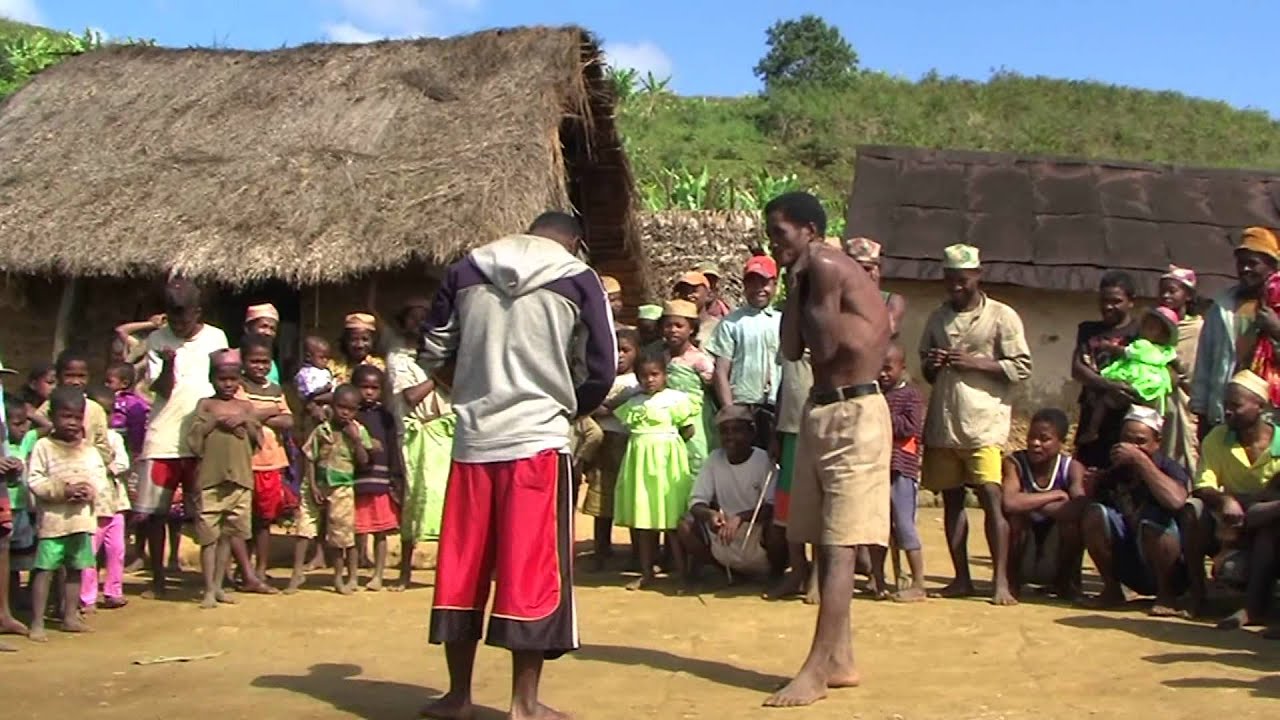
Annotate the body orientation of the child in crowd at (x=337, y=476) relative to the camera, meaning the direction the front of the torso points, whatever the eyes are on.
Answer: toward the camera

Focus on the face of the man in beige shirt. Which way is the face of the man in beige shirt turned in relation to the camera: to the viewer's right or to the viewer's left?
to the viewer's left

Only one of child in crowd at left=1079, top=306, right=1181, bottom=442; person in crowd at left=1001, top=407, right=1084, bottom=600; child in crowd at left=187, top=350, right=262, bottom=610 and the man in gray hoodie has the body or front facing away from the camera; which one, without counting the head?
the man in gray hoodie

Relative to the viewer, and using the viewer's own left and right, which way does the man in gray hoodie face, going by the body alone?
facing away from the viewer

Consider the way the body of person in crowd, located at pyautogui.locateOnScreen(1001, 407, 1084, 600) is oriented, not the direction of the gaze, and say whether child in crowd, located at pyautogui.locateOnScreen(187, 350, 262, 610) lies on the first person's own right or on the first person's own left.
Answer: on the first person's own right

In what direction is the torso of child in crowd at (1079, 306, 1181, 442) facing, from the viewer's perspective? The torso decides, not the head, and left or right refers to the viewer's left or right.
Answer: facing the viewer and to the left of the viewer

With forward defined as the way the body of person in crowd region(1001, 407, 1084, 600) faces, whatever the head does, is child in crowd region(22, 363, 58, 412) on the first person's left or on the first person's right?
on the first person's right

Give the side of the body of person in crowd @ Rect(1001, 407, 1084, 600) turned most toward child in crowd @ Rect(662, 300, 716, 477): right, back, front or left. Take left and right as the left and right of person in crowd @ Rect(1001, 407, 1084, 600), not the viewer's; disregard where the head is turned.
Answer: right

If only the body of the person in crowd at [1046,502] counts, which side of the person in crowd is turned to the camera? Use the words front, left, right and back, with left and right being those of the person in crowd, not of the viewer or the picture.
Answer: front

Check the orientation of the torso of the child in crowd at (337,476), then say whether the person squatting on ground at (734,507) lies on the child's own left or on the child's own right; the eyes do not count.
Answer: on the child's own left

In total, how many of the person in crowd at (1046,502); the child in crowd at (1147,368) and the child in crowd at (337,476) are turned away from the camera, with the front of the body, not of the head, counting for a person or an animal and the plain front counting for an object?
0

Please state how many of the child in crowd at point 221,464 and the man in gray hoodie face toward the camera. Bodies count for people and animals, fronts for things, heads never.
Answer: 1

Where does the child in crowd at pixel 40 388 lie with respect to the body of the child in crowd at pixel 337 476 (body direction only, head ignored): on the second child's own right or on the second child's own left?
on the second child's own right

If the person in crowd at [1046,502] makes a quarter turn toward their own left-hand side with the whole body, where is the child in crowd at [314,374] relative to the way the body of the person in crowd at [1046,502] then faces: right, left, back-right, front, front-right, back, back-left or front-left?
back

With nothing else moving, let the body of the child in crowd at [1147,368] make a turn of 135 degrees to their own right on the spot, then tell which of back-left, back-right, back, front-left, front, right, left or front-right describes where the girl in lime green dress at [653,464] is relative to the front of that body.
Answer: left
